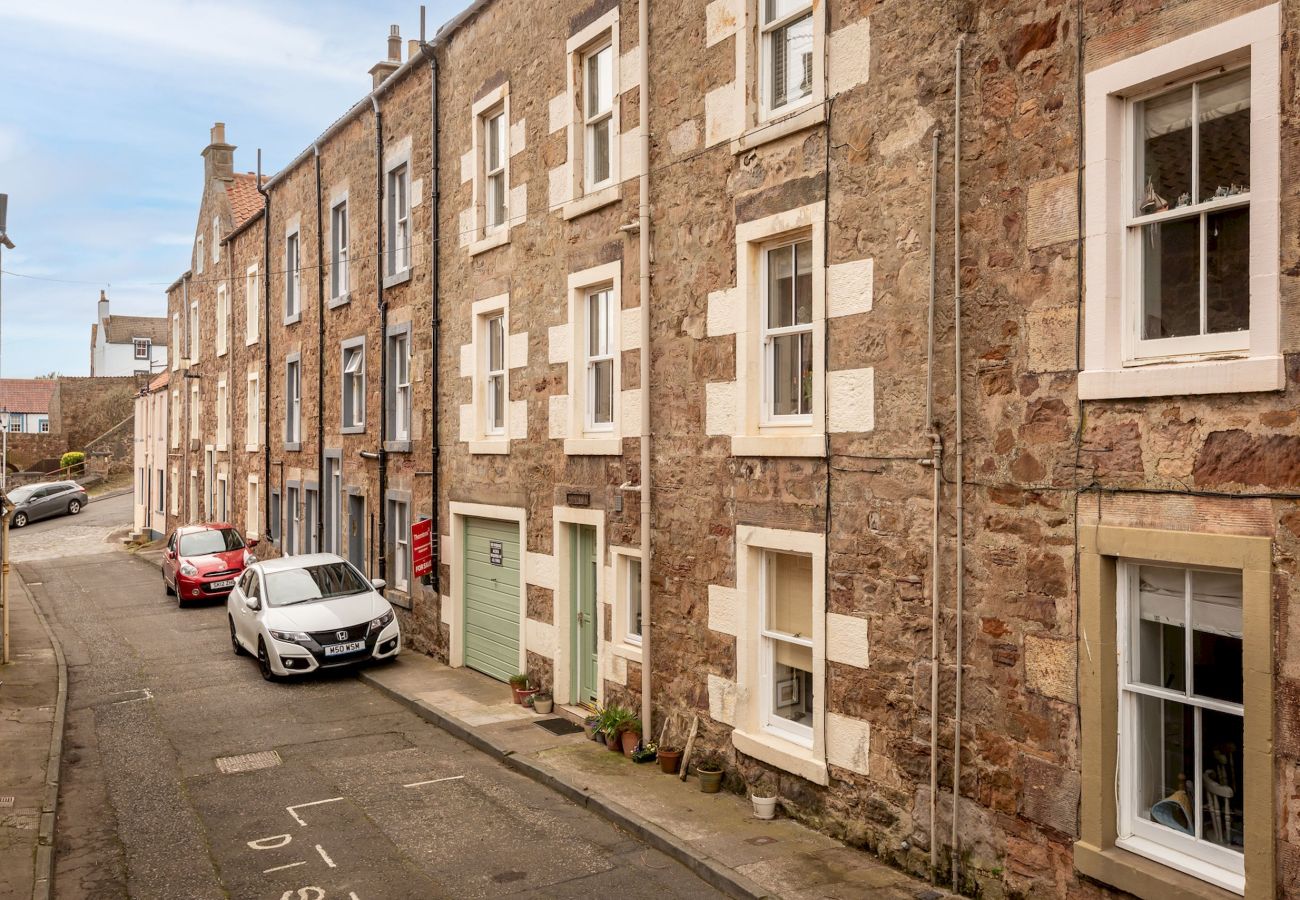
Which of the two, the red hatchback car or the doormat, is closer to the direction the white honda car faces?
the doormat

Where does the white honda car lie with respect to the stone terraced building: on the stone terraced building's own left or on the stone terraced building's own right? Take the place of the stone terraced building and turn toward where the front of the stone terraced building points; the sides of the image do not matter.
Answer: on the stone terraced building's own right

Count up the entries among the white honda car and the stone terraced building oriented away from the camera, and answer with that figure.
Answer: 0

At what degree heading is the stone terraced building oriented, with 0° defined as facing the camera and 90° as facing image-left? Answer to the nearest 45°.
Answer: approximately 45°

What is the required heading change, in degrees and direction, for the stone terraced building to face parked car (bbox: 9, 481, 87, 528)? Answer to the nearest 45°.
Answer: approximately 90° to its right

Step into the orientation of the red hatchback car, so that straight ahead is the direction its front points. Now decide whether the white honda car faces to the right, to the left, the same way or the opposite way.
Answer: the same way

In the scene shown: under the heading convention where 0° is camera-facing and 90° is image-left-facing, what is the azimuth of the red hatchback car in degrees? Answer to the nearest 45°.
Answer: approximately 315°

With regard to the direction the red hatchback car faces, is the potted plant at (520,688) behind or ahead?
ahead

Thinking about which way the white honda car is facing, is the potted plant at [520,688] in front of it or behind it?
in front

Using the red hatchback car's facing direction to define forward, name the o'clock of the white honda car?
The white honda car is roughly at 1 o'clock from the red hatchback car.

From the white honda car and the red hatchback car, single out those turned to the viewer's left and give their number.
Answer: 0

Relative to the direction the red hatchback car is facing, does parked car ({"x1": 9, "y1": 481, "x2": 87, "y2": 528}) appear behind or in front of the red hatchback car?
behind

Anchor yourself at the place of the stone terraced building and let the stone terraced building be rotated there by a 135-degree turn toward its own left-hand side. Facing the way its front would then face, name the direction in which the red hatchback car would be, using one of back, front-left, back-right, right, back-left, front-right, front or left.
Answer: back-left

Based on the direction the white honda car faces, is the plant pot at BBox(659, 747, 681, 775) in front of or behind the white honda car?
in front

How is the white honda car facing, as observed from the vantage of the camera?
facing the viewer and to the right of the viewer
